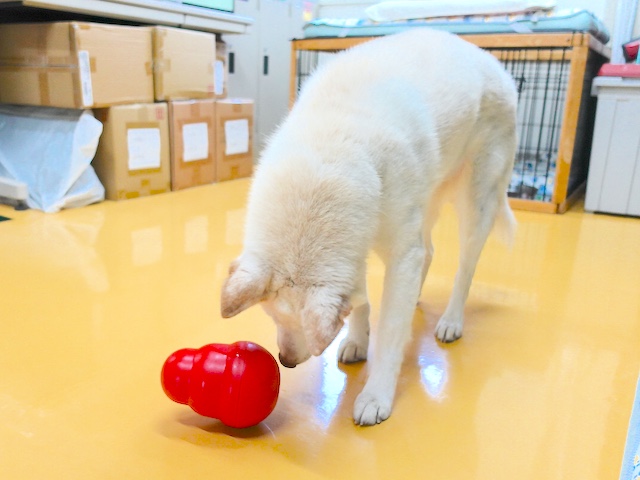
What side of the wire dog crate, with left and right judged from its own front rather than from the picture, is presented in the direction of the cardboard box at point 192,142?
right

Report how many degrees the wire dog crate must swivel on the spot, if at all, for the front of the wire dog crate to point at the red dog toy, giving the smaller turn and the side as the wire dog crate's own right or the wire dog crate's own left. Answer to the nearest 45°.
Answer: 0° — it already faces it

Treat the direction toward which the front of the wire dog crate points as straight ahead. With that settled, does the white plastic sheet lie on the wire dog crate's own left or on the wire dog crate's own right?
on the wire dog crate's own right

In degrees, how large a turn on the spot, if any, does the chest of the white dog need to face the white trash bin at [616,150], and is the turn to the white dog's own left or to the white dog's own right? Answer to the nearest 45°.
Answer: approximately 180°

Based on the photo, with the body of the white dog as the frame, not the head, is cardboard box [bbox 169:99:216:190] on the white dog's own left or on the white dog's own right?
on the white dog's own right

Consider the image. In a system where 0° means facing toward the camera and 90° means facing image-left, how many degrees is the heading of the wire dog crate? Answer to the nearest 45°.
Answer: approximately 0°

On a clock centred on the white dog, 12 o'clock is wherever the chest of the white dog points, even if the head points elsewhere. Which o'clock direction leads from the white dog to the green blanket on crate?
The green blanket on crate is roughly at 5 o'clock from the white dog.

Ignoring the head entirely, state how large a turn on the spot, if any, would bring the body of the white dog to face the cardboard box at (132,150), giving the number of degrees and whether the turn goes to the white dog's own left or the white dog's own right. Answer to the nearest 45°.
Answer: approximately 90° to the white dog's own right

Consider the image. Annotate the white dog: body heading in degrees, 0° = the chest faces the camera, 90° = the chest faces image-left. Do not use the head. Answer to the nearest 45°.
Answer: approximately 45°

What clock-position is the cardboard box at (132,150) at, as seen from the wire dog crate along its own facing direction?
The cardboard box is roughly at 2 o'clock from the wire dog crate.

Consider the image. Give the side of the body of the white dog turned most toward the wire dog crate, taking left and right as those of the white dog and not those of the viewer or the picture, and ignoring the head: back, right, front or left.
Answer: back

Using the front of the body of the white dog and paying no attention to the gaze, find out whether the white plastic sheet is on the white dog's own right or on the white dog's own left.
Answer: on the white dog's own right
